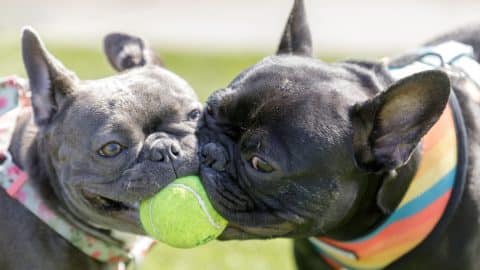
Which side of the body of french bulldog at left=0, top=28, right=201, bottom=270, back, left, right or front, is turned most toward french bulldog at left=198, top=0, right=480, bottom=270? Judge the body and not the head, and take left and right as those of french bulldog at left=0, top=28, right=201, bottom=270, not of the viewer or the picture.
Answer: front

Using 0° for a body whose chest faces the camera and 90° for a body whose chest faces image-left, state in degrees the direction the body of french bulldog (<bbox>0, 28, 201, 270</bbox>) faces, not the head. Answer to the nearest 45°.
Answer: approximately 315°
